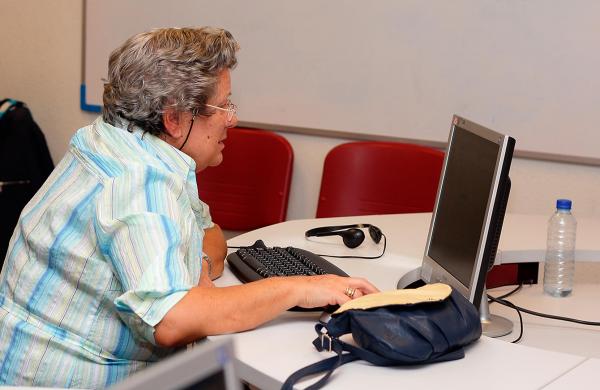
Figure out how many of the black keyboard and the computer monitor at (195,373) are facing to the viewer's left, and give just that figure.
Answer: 1

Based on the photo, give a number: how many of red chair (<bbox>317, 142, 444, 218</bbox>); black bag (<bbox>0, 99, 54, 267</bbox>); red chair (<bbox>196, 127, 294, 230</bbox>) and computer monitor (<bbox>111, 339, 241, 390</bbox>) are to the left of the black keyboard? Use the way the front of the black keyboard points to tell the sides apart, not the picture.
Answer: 1

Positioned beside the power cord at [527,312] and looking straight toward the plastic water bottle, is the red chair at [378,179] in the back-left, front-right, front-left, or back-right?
front-left

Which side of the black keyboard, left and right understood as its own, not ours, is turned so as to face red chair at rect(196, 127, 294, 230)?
right

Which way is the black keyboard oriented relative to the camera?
to the viewer's left

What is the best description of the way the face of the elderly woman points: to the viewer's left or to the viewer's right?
to the viewer's right

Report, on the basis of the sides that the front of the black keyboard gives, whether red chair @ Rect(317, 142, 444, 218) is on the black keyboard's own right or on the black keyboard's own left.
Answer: on the black keyboard's own right

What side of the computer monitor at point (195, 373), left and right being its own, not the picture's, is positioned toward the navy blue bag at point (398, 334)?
left

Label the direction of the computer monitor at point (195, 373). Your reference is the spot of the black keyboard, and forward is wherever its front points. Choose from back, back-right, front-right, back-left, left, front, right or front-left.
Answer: left

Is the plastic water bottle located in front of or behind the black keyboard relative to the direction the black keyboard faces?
behind

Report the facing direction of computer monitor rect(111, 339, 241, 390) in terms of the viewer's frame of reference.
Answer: facing the viewer and to the right of the viewer
